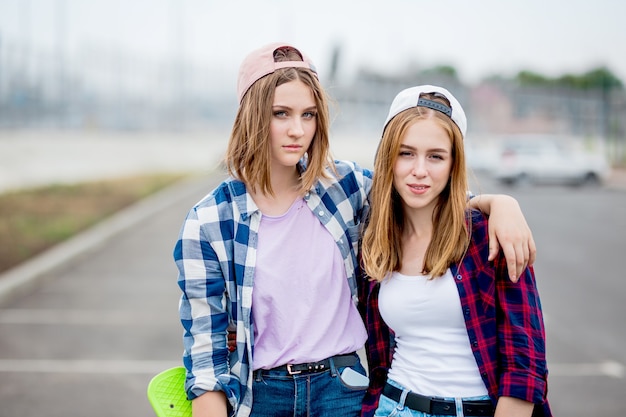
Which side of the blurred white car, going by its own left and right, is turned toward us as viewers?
right
